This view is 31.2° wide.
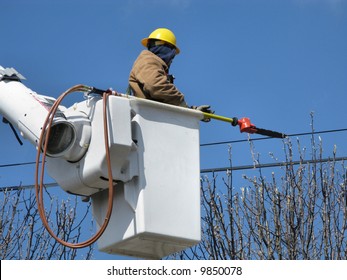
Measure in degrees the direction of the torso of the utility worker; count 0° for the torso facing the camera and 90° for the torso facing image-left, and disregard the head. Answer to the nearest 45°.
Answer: approximately 270°
